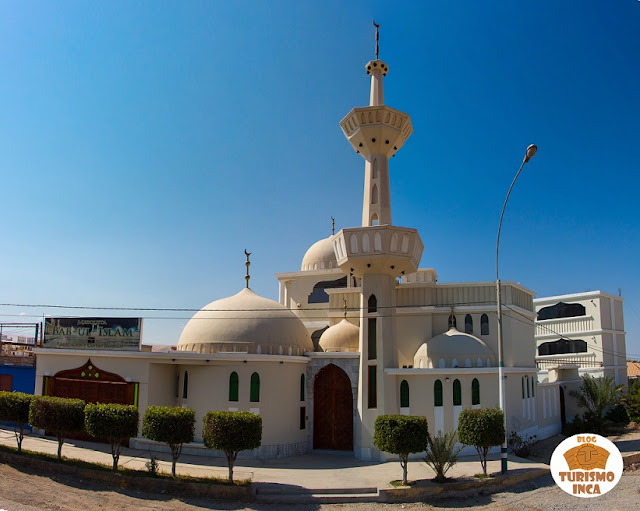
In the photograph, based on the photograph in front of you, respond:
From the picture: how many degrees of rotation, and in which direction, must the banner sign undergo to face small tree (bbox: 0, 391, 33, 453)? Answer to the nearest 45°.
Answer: approximately 45° to its right

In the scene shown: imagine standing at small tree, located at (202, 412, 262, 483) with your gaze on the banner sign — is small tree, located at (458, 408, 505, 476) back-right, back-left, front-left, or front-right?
back-right

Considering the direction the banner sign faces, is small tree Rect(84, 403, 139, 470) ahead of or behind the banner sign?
ahead

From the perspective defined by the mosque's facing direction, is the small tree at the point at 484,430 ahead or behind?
ahead

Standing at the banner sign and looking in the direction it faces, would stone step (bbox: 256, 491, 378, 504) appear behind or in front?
in front

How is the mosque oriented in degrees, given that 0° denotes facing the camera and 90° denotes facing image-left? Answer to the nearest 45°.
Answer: approximately 0°

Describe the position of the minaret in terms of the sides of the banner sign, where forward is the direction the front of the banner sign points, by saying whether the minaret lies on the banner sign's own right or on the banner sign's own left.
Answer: on the banner sign's own left

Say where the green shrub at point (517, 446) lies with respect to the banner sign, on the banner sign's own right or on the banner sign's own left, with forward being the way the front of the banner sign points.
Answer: on the banner sign's own left
